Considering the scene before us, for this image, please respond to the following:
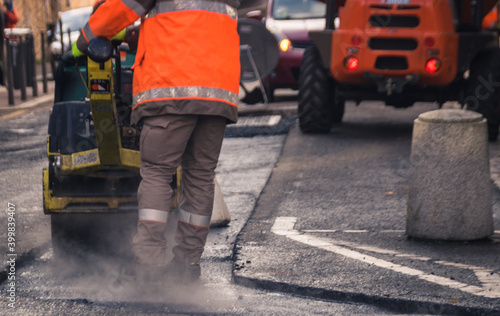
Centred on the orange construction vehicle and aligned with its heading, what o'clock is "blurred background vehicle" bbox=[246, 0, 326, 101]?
The blurred background vehicle is roughly at 11 o'clock from the orange construction vehicle.

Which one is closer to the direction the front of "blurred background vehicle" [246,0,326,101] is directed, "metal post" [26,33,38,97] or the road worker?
the road worker

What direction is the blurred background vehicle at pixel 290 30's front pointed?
toward the camera

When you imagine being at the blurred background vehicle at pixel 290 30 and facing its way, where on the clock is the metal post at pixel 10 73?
The metal post is roughly at 3 o'clock from the blurred background vehicle.

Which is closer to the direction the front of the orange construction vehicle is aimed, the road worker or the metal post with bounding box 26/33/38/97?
the metal post

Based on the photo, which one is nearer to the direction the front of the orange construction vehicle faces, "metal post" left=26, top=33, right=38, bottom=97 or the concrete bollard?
the metal post

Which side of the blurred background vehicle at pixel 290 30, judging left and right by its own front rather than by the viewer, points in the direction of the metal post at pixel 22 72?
right

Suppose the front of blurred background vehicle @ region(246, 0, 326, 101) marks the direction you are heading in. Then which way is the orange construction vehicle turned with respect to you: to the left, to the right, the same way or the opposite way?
the opposite way

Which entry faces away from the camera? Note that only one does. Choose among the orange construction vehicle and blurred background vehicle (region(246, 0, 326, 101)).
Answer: the orange construction vehicle

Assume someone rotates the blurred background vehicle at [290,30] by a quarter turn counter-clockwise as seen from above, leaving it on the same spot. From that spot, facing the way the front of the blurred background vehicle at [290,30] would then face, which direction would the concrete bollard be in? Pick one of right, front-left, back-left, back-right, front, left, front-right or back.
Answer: right

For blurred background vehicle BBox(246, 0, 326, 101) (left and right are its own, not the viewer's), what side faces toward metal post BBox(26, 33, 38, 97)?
right

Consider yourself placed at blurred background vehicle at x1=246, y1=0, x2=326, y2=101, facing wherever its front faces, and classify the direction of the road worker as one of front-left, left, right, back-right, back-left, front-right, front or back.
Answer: front

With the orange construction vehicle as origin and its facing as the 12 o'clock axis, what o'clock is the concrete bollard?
The concrete bollard is roughly at 6 o'clock from the orange construction vehicle.

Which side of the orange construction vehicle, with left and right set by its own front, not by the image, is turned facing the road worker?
back

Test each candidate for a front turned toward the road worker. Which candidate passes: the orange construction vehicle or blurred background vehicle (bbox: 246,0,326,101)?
the blurred background vehicle

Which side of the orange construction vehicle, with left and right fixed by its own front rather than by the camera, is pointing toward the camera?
back

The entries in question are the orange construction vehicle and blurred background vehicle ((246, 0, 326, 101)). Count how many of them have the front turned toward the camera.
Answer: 1
